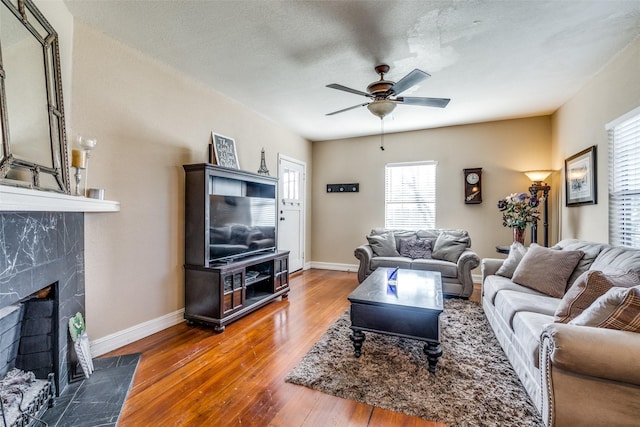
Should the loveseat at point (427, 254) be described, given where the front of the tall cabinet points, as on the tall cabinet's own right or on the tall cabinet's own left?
on the tall cabinet's own left

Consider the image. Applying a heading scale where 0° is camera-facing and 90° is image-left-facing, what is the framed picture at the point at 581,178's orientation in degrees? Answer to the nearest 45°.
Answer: approximately 45°

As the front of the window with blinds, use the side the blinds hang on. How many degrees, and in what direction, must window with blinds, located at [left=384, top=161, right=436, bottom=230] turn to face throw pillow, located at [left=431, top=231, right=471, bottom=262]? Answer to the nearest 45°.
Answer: approximately 45° to its left

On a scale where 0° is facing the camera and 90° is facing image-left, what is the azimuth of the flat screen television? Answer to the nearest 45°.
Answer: approximately 315°

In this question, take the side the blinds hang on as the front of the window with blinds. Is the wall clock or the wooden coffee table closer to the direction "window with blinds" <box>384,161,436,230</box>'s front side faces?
the wooden coffee table

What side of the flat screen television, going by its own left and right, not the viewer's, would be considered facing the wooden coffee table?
front

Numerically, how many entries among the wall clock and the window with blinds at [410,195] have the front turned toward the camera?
2

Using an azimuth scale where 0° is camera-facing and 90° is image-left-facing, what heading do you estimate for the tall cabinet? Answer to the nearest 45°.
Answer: approximately 315°

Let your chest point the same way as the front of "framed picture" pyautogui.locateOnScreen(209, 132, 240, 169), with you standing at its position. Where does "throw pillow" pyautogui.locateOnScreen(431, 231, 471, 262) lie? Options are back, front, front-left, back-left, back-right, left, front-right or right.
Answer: front-left

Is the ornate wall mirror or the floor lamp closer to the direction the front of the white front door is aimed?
the floor lamp

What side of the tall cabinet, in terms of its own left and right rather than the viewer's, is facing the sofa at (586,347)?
front

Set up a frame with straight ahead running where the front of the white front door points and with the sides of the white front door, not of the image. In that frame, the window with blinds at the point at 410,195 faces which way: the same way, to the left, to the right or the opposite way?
to the right

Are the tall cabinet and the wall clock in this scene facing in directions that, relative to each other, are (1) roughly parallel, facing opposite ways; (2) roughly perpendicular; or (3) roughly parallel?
roughly perpendicular

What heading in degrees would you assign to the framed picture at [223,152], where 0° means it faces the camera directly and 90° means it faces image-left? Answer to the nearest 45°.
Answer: approximately 315°

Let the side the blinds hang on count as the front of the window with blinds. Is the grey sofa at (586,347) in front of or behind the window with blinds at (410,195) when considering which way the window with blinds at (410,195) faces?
in front

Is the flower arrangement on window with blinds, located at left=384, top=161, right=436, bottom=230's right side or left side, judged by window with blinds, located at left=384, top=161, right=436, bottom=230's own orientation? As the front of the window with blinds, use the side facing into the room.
on its left

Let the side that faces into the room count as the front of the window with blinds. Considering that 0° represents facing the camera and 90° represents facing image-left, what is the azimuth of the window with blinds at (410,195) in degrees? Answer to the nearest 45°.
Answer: approximately 0°
